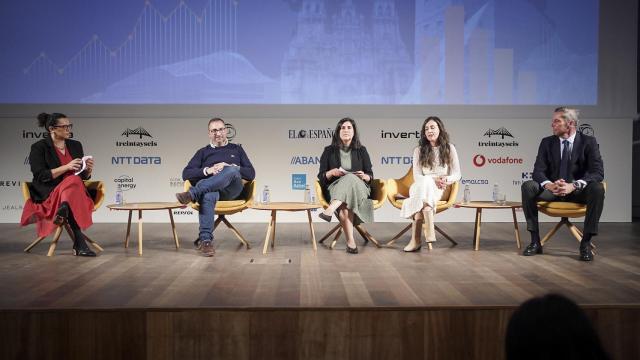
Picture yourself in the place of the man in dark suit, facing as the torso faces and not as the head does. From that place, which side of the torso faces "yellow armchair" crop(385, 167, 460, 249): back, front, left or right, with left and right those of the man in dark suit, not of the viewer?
right

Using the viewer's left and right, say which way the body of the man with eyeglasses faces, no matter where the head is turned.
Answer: facing the viewer

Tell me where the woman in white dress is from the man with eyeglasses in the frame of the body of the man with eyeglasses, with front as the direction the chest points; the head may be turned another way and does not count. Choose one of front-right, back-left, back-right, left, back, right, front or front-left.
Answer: left

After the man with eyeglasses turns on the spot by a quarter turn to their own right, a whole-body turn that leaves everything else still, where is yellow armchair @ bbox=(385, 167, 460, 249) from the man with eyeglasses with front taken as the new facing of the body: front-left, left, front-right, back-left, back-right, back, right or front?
back

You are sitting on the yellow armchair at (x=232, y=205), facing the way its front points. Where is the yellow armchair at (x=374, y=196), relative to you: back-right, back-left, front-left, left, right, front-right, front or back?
left

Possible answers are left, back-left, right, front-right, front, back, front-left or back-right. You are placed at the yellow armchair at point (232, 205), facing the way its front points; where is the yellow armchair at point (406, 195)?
left

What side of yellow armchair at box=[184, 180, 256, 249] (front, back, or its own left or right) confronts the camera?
front

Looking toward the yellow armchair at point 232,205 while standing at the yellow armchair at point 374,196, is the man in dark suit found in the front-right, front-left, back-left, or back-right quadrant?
back-left

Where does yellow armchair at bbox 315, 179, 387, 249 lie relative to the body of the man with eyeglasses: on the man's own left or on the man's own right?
on the man's own left

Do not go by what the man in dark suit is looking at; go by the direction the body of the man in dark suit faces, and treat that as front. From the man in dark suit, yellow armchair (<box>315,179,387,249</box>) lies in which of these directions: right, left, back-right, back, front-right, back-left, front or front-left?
right

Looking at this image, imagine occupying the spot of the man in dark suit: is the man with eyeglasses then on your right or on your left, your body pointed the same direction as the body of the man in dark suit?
on your right

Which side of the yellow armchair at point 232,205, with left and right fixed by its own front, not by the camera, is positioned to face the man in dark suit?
left
